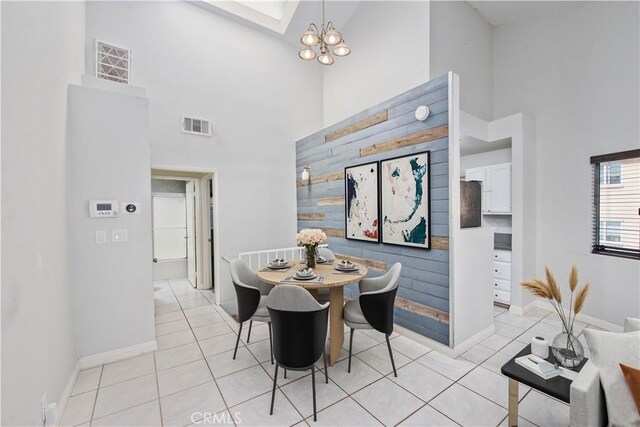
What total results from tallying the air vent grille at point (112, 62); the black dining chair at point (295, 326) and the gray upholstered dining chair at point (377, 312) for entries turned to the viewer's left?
1

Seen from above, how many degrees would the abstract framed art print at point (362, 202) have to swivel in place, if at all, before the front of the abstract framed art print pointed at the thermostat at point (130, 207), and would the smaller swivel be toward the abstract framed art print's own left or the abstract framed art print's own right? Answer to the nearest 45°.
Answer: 0° — it already faces it

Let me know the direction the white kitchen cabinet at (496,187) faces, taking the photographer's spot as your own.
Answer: facing the viewer and to the left of the viewer

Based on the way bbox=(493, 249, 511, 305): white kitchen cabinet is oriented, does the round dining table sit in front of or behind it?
in front

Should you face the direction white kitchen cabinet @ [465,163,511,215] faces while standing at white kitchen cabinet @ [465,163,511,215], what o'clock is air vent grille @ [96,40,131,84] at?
The air vent grille is roughly at 12 o'clock from the white kitchen cabinet.

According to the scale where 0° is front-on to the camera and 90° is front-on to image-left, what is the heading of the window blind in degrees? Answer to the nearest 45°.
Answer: approximately 45°

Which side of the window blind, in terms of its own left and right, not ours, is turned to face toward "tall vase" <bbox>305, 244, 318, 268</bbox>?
front

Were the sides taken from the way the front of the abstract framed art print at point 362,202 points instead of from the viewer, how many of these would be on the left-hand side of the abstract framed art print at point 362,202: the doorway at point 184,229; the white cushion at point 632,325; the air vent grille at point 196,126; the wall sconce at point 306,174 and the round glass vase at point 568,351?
2

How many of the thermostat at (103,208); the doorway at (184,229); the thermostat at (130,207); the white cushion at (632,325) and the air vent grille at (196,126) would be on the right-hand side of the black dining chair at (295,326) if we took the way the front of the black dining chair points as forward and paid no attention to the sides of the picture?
1

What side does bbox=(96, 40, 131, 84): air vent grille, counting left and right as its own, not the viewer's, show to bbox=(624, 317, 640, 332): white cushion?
front

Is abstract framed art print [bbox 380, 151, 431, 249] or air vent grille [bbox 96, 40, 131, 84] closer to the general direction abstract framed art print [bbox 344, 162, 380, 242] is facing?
the air vent grille

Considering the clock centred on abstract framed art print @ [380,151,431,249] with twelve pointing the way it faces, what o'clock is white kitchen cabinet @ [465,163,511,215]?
The white kitchen cabinet is roughly at 6 o'clock from the abstract framed art print.

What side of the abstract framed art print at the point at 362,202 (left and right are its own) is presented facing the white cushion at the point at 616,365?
left
